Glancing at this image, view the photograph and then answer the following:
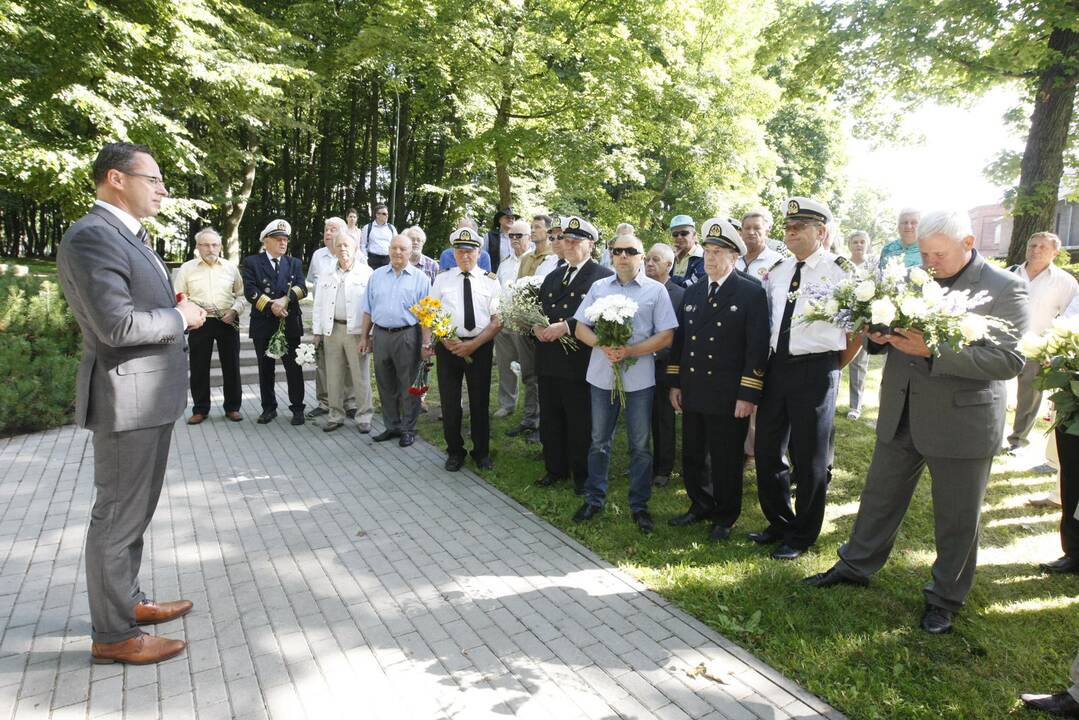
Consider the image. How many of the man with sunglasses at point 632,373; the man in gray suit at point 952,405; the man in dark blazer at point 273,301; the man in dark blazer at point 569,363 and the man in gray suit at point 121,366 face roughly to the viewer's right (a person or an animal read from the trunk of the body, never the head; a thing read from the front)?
1

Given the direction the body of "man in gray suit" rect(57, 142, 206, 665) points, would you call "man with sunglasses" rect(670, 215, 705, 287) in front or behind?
in front

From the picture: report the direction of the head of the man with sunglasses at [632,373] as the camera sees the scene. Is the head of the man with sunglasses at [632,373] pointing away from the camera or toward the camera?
toward the camera

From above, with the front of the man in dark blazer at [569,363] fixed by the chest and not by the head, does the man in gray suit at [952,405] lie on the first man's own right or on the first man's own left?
on the first man's own left

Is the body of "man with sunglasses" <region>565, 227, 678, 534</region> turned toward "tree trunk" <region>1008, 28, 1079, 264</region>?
no

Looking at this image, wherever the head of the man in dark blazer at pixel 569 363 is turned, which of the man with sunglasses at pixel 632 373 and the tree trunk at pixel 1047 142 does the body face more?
the man with sunglasses

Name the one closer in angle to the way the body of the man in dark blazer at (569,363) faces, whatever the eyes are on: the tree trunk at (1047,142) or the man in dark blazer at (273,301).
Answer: the man in dark blazer

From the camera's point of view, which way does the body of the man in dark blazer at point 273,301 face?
toward the camera

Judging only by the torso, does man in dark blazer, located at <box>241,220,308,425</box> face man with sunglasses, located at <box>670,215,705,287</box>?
no

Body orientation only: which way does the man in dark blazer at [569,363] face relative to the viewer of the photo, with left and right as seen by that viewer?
facing the viewer and to the left of the viewer

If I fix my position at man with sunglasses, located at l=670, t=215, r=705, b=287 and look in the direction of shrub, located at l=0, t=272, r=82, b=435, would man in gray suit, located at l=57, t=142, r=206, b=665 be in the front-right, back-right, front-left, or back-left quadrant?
front-left

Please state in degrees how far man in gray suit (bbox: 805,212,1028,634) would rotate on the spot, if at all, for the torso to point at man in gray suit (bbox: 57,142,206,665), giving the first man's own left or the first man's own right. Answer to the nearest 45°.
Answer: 0° — they already face them

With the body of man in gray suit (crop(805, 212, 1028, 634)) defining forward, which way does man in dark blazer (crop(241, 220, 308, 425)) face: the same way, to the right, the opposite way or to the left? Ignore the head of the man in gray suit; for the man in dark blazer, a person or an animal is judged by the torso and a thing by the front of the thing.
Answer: to the left

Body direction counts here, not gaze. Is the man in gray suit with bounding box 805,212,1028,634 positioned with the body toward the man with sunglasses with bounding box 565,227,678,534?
no

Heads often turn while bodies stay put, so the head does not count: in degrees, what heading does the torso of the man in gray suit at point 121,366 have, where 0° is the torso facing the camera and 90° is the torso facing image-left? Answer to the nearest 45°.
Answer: approximately 270°

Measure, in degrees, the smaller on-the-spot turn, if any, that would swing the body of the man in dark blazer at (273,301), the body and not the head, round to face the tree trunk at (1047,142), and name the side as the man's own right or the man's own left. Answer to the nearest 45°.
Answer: approximately 90° to the man's own left
